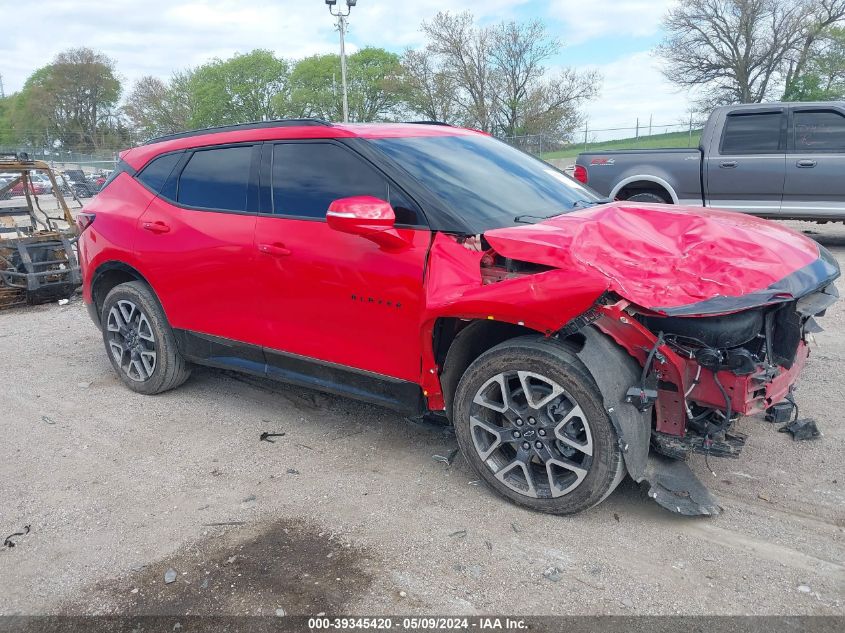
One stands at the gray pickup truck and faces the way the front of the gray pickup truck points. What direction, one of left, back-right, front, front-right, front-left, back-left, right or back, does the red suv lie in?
right

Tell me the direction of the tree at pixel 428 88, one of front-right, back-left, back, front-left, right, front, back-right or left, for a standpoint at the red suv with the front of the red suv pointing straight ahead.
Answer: back-left

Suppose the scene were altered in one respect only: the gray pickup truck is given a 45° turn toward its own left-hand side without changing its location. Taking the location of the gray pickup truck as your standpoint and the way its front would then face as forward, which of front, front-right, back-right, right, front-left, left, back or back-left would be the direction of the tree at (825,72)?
front-left

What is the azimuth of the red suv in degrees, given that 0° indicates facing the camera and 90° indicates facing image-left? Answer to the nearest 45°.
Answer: approximately 315°

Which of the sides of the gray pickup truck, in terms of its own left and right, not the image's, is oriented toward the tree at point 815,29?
left

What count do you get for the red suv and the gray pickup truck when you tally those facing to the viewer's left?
0

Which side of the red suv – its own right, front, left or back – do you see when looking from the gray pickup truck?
left

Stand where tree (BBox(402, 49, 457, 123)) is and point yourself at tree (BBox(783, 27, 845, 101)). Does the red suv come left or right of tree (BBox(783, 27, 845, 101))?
right

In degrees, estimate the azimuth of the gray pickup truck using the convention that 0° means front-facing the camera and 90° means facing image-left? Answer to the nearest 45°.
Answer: approximately 270°
